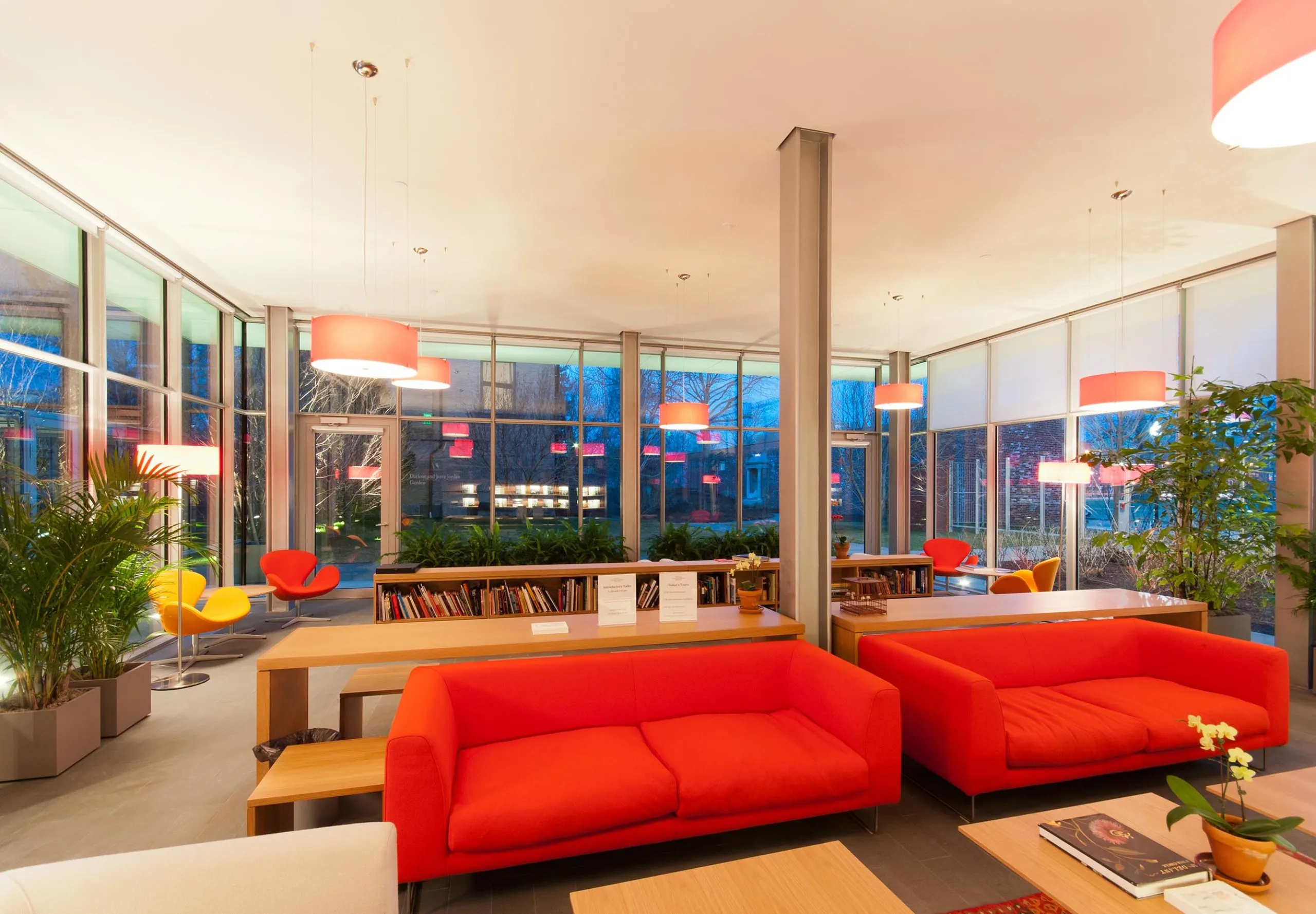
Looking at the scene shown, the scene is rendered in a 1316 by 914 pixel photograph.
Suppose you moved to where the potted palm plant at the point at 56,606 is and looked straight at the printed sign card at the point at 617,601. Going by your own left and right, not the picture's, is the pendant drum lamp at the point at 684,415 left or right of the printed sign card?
left

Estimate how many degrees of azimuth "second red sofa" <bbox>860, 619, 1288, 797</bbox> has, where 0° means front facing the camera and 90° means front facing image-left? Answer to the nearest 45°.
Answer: approximately 315°

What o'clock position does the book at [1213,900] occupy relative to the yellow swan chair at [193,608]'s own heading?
The book is roughly at 1 o'clock from the yellow swan chair.

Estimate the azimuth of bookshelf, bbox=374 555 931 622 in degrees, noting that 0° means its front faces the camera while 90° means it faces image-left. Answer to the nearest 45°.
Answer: approximately 0°

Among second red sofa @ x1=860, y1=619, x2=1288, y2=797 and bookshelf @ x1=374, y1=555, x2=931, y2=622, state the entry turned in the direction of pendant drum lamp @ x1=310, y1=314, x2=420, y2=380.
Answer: the bookshelf

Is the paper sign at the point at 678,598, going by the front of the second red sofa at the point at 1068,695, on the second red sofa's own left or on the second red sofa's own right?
on the second red sofa's own right

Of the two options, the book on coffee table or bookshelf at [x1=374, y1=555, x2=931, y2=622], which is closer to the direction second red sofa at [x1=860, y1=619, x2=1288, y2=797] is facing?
the book on coffee table

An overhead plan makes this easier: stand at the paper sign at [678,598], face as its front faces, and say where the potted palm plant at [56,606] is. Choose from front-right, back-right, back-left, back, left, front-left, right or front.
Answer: right

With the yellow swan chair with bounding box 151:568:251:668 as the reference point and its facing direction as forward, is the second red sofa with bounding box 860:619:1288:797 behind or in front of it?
in front

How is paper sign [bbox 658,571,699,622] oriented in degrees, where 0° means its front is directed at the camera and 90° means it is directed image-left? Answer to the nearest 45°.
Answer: approximately 0°

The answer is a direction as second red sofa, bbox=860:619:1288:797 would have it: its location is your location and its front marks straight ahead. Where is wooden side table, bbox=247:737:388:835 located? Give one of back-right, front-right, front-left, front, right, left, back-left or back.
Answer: right
